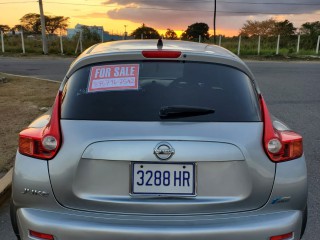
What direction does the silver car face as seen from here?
away from the camera

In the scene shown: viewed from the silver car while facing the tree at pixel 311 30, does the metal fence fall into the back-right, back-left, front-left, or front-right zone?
front-left

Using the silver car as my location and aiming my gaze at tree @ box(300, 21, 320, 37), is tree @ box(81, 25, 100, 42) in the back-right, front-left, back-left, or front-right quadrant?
front-left

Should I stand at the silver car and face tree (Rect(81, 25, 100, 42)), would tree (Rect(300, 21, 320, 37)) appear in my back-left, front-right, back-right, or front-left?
front-right

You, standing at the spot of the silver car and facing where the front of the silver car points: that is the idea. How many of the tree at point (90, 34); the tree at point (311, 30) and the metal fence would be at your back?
0

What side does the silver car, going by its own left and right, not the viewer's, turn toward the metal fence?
front

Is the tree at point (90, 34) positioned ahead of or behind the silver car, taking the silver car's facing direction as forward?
ahead

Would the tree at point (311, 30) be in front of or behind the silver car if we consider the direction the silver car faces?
in front
